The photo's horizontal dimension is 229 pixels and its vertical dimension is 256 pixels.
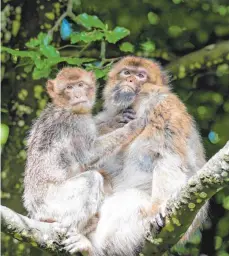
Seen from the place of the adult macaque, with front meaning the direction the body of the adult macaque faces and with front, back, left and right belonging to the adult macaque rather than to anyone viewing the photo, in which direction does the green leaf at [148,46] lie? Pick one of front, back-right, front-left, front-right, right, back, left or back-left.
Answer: back-right

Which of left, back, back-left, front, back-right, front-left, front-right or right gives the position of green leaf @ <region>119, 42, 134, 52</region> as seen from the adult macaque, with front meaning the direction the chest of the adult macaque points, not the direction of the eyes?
back-right

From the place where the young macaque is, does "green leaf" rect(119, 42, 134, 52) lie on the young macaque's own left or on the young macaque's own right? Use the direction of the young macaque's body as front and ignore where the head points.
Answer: on the young macaque's own left

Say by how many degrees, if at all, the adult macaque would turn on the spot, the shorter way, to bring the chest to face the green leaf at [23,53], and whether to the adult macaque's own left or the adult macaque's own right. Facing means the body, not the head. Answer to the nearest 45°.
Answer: approximately 90° to the adult macaque's own right

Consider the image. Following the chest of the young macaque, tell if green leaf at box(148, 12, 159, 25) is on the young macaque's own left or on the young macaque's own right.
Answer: on the young macaque's own left
